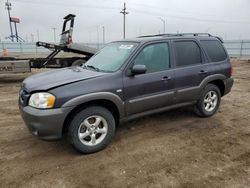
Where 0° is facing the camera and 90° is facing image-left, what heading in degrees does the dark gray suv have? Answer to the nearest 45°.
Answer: approximately 45°
